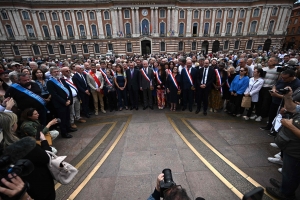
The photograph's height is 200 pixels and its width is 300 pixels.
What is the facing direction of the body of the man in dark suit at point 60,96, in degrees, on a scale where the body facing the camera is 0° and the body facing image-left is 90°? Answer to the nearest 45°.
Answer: approximately 315°

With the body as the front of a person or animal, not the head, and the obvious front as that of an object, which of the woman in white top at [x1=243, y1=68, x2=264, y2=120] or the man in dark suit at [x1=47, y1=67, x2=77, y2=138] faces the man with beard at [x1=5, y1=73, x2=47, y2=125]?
the woman in white top

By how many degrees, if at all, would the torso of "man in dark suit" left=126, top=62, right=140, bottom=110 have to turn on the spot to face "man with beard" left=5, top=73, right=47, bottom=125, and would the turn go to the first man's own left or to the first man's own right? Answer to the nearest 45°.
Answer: approximately 45° to the first man's own right

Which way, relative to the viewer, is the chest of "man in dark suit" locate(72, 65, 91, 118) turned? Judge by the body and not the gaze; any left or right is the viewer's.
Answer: facing the viewer and to the right of the viewer

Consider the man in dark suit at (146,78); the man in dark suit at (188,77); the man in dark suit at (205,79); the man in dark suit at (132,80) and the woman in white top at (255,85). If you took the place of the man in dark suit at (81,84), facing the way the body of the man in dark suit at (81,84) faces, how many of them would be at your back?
0

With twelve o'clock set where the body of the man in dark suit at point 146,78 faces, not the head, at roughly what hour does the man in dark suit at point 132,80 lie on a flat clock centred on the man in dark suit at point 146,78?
the man in dark suit at point 132,80 is roughly at 3 o'clock from the man in dark suit at point 146,78.

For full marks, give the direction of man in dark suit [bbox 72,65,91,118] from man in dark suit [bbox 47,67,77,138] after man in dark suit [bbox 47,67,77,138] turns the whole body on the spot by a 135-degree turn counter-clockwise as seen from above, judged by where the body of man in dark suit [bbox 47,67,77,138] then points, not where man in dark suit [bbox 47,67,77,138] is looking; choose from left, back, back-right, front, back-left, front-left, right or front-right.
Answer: front-right

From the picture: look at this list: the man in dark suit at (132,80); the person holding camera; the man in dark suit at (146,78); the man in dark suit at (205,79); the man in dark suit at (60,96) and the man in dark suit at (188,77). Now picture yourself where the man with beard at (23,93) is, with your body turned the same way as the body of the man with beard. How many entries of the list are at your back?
0

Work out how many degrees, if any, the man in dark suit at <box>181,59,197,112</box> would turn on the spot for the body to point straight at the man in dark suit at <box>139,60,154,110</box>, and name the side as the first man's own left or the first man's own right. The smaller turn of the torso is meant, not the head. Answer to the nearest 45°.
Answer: approximately 90° to the first man's own right

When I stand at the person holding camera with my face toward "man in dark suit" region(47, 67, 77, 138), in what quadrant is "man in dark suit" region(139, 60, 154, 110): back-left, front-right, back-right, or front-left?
front-right

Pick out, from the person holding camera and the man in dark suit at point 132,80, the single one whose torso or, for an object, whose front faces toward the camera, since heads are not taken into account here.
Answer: the man in dark suit

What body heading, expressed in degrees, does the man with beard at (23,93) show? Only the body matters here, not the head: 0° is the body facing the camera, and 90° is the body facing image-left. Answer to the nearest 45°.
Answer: approximately 315°

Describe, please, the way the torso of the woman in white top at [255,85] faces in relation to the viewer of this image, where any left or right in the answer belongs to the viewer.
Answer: facing the viewer and to the left of the viewer

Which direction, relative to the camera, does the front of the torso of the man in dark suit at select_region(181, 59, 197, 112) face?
toward the camera
